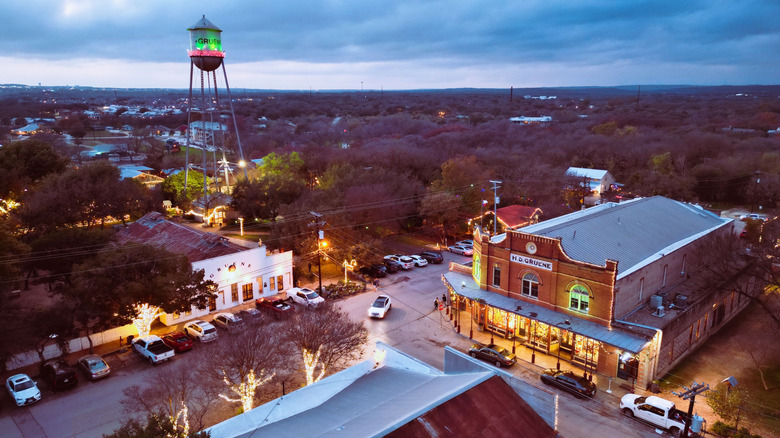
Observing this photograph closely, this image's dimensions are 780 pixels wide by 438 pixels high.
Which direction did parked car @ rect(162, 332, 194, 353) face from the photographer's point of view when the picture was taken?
facing away from the viewer and to the left of the viewer

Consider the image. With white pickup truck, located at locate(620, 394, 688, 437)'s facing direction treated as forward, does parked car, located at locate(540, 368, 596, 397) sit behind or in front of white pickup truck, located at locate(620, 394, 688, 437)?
in front

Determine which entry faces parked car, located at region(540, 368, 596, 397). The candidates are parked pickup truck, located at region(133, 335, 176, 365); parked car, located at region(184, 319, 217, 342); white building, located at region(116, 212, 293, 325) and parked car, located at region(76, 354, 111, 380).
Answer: the white building

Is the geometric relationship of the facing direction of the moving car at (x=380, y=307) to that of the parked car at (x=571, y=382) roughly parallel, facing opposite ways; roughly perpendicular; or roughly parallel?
roughly perpendicular

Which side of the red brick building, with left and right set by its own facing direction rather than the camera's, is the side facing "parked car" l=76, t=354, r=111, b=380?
front

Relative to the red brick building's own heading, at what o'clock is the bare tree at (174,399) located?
The bare tree is roughly at 12 o'clock from the red brick building.

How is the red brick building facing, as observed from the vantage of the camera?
facing the viewer and to the left of the viewer

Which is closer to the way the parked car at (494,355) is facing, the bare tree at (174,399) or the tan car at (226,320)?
the tan car

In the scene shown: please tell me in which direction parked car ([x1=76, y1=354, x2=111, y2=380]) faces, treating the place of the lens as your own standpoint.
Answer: facing away from the viewer and to the left of the viewer

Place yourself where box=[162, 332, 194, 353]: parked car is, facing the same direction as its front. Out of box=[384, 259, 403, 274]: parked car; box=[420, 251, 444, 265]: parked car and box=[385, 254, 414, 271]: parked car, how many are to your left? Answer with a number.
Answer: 0

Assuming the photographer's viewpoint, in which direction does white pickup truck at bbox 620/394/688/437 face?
facing away from the viewer and to the left of the viewer

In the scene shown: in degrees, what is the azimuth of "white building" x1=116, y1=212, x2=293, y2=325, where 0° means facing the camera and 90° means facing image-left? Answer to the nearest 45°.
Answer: approximately 315°

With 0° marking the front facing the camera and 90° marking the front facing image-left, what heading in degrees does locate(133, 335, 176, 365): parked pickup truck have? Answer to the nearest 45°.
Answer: approximately 135°

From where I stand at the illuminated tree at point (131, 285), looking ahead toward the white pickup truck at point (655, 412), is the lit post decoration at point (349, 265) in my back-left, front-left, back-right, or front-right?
front-left

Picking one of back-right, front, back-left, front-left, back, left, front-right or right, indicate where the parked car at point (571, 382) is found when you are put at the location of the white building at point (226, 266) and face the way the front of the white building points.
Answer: front
